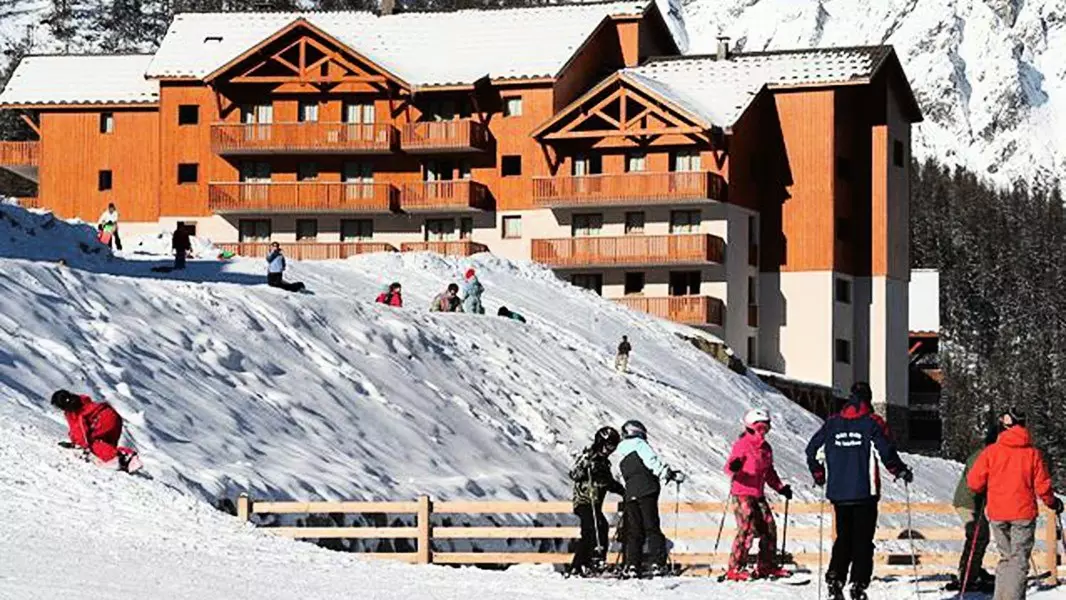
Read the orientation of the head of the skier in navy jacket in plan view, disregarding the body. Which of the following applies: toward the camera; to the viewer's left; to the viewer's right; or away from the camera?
away from the camera

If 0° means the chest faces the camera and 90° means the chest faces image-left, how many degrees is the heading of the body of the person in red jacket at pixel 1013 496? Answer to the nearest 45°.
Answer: approximately 180°

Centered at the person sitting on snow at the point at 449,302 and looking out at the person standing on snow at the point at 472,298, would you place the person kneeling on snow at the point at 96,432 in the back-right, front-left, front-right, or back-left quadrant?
back-right

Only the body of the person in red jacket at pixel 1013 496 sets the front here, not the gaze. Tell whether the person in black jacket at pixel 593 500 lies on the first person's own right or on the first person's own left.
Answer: on the first person's own left

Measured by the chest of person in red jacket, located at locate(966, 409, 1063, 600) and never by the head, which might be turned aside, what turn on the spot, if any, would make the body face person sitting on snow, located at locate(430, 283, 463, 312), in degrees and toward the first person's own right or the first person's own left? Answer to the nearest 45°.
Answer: approximately 45° to the first person's own left
